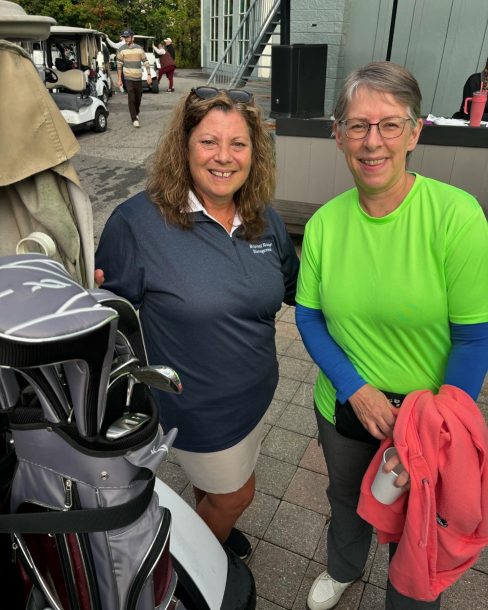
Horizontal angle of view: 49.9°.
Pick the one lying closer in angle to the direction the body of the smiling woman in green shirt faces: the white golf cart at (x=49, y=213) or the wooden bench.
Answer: the white golf cart

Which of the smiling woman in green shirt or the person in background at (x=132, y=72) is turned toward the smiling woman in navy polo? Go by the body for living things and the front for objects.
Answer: the person in background

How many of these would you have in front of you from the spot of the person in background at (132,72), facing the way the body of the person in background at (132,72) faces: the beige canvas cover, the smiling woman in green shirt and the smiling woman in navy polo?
3

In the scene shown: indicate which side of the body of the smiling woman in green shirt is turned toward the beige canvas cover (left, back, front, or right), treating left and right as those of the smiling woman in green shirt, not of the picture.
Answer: right

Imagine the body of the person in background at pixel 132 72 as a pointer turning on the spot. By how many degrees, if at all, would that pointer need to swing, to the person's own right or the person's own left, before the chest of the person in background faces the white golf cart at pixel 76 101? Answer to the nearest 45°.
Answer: approximately 90° to the person's own right

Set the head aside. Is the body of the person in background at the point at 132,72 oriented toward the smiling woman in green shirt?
yes

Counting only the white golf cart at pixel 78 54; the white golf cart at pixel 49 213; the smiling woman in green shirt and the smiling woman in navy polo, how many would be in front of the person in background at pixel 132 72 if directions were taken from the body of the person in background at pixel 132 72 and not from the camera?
3

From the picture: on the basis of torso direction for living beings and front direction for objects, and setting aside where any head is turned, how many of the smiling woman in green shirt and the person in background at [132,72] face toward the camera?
2

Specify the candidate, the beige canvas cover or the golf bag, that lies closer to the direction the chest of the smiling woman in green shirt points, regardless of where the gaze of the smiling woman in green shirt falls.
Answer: the golf bag

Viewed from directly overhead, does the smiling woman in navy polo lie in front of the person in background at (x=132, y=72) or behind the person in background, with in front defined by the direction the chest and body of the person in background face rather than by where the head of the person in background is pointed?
in front

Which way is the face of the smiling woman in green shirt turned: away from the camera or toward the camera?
toward the camera

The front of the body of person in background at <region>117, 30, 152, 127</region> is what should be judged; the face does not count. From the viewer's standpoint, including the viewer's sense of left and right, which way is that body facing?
facing the viewer

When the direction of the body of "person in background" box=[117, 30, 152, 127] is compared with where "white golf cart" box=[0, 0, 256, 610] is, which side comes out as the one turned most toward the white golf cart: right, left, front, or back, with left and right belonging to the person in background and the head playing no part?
front

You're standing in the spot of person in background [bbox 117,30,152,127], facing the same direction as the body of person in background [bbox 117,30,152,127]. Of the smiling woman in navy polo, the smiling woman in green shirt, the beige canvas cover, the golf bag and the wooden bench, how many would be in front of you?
5

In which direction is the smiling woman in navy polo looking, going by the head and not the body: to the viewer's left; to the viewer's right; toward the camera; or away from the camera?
toward the camera

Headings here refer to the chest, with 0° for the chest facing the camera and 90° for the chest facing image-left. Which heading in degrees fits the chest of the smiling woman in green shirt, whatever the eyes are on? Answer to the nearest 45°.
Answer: approximately 0°

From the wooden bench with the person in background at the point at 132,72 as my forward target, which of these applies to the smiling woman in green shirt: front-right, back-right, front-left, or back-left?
back-left

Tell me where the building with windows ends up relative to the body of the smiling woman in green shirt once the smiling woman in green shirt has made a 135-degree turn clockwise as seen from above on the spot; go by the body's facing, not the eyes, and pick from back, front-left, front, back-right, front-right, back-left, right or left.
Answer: front-right
